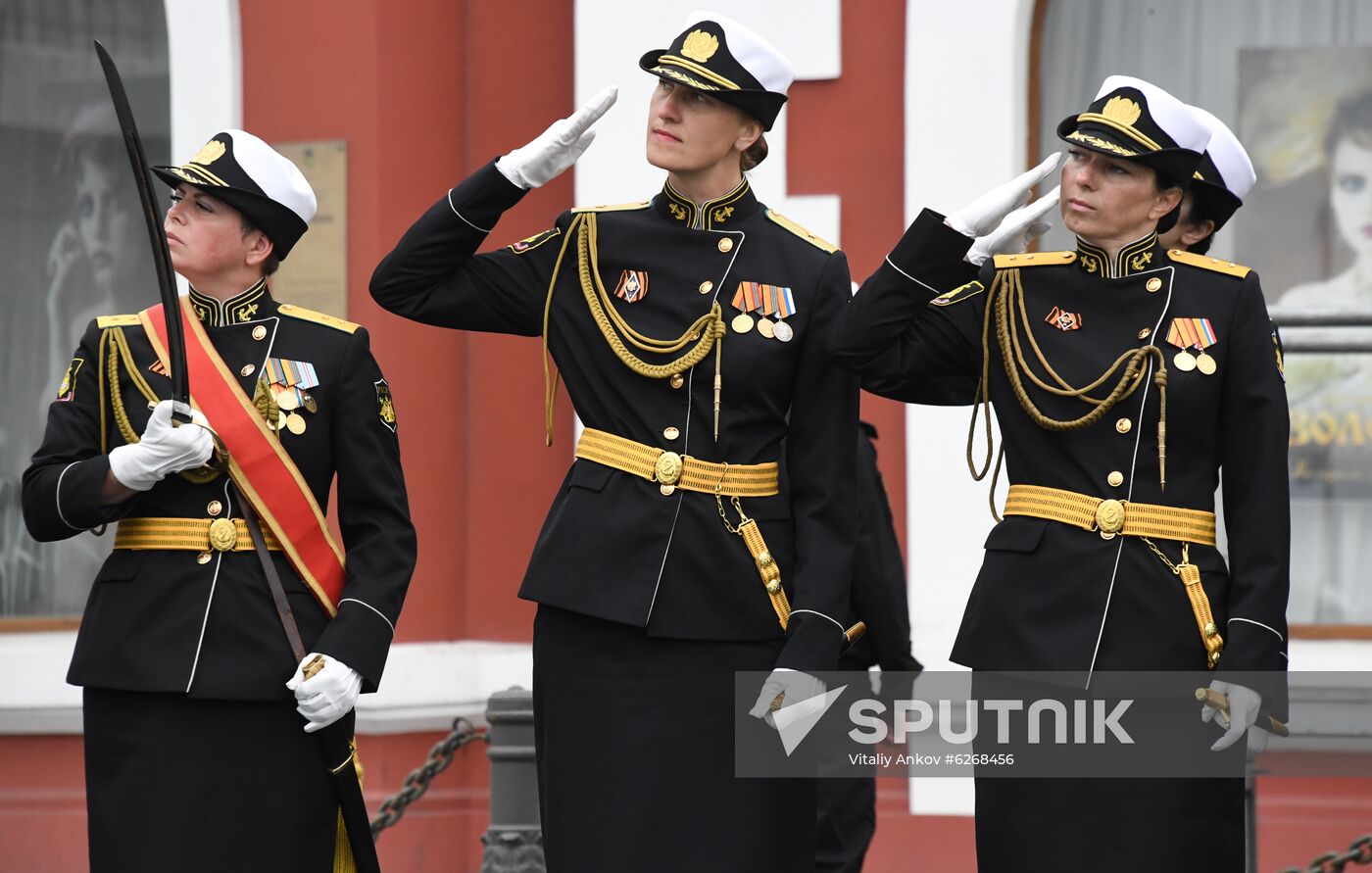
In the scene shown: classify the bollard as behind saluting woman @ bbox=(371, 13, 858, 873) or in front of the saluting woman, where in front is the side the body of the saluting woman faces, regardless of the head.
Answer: behind

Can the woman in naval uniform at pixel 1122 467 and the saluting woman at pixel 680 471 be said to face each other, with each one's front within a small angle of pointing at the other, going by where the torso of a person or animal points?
no

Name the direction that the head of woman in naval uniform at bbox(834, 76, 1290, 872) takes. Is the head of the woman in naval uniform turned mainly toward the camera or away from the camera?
toward the camera

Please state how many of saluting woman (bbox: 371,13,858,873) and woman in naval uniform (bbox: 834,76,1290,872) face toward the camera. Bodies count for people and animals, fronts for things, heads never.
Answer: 2

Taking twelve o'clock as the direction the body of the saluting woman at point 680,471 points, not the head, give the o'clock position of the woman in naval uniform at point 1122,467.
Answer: The woman in naval uniform is roughly at 9 o'clock from the saluting woman.

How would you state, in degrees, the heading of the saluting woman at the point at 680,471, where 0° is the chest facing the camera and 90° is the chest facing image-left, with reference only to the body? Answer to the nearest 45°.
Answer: approximately 0°

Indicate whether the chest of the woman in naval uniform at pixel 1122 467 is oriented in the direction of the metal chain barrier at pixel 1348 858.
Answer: no

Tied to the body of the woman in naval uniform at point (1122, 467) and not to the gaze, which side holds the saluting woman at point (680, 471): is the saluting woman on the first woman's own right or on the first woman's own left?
on the first woman's own right

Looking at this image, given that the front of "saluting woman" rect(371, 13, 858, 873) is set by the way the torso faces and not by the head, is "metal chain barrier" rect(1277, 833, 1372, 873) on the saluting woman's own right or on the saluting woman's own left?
on the saluting woman's own left

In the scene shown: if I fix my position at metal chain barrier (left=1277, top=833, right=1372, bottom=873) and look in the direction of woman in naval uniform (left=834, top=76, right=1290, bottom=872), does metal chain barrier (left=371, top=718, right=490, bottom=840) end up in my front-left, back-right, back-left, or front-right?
front-right

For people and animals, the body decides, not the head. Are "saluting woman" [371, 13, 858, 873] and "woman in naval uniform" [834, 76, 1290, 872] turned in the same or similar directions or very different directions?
same or similar directions

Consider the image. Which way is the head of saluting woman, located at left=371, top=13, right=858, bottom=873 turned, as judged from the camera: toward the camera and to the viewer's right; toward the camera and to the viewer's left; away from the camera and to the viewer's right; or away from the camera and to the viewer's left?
toward the camera and to the viewer's left

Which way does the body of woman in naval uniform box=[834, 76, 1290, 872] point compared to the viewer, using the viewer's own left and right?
facing the viewer
